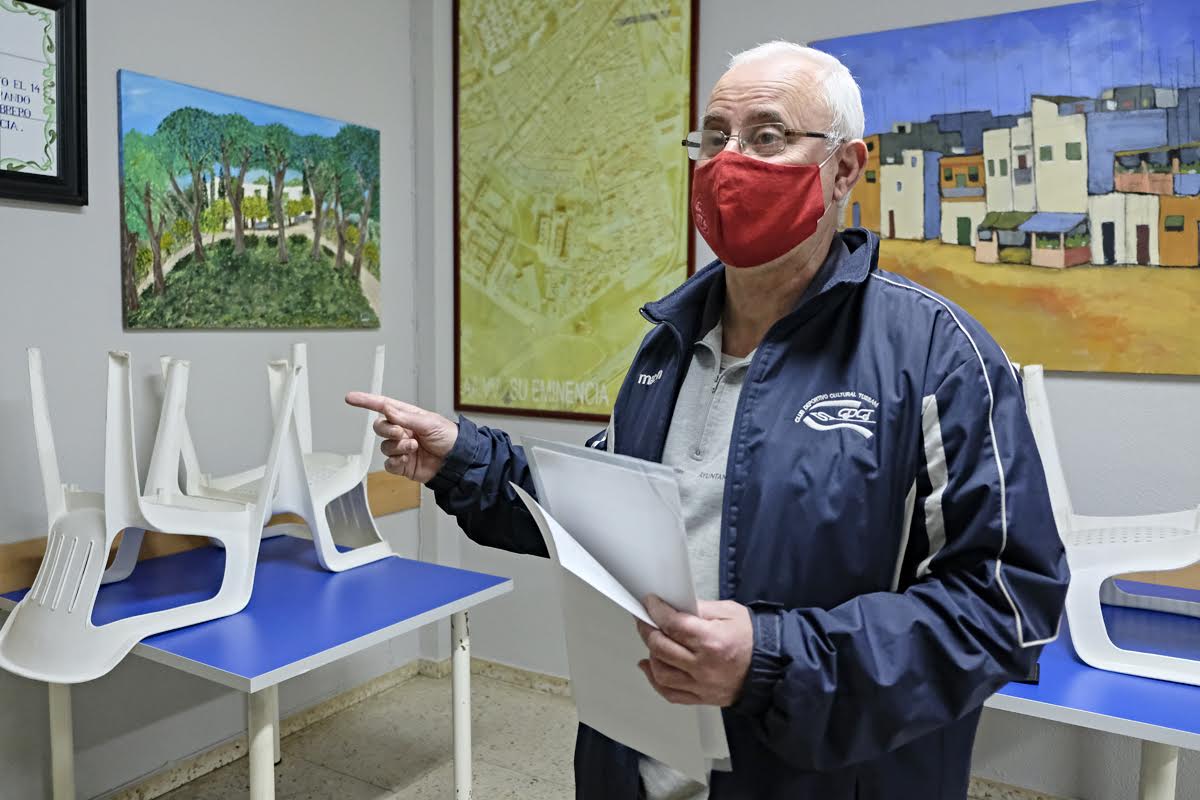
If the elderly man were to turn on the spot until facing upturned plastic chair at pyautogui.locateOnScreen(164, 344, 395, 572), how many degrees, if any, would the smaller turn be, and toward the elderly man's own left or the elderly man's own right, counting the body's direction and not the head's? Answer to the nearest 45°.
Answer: approximately 90° to the elderly man's own right

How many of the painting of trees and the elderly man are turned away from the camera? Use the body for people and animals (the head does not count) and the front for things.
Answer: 0

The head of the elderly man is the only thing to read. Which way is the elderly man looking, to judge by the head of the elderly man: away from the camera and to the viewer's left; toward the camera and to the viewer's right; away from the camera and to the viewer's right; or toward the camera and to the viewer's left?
toward the camera and to the viewer's left

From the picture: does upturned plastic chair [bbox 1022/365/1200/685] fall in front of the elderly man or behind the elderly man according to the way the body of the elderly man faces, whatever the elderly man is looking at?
behind

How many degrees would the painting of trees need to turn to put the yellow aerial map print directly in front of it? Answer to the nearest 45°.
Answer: approximately 45° to its left

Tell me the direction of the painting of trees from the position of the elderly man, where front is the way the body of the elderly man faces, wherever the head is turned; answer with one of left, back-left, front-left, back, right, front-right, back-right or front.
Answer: right

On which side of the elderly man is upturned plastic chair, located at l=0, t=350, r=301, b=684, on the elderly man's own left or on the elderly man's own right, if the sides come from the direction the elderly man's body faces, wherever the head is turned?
on the elderly man's own right

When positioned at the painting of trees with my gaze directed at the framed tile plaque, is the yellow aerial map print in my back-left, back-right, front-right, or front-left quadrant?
back-left

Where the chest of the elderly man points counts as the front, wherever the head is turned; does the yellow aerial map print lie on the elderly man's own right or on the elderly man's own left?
on the elderly man's own right

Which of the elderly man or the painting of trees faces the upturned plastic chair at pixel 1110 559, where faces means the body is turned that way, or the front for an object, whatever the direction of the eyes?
the painting of trees

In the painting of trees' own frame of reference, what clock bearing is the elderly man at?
The elderly man is roughly at 1 o'clock from the painting of trees.

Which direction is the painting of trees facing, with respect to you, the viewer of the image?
facing the viewer and to the right of the viewer

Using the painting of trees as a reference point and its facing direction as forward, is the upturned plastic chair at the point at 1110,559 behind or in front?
in front

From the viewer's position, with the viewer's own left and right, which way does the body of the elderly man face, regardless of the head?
facing the viewer and to the left of the viewer
